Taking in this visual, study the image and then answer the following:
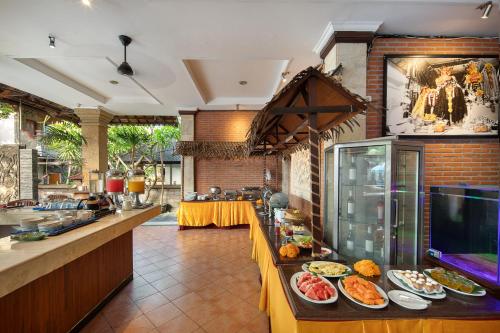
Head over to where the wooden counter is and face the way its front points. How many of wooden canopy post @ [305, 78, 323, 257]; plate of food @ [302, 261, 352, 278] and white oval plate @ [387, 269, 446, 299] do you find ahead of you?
3

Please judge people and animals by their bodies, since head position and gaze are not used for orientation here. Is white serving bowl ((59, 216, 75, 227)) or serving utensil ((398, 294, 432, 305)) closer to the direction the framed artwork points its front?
the serving utensil

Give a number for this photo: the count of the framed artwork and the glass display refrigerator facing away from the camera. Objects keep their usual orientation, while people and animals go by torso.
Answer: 0

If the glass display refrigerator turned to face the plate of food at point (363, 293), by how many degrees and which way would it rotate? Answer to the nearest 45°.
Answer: approximately 45° to its right

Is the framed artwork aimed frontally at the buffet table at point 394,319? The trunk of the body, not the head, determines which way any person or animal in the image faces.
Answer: yes

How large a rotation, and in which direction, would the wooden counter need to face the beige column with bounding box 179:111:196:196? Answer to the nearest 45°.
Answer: approximately 90° to its left

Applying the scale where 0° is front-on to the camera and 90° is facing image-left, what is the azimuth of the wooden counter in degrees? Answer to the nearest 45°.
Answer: approximately 315°

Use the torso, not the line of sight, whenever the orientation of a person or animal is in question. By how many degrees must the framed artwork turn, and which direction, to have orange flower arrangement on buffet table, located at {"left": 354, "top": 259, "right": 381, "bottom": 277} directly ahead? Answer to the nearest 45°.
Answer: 0° — it already faces it

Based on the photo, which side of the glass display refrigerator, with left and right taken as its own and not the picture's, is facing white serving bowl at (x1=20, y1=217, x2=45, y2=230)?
right

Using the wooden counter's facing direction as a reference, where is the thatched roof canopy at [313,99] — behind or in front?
in front

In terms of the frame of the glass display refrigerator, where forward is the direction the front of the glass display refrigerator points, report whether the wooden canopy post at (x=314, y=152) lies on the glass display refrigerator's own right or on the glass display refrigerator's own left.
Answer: on the glass display refrigerator's own right

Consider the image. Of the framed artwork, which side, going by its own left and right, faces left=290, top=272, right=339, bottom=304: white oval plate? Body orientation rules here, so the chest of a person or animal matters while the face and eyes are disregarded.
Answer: front

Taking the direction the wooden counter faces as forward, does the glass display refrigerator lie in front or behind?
in front

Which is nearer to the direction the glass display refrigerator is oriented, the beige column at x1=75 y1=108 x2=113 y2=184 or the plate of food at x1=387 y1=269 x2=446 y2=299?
the plate of food

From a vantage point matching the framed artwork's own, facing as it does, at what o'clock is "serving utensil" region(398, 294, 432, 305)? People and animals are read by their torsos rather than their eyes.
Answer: The serving utensil is roughly at 12 o'clock from the framed artwork.
